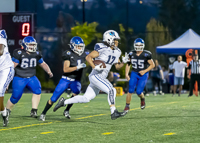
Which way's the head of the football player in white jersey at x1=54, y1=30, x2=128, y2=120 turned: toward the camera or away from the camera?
toward the camera

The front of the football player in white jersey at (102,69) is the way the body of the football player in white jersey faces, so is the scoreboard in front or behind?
behind

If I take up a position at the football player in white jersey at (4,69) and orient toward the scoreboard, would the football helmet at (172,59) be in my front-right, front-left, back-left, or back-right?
front-right

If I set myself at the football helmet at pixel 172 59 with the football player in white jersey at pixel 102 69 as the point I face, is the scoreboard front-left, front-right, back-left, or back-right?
front-right

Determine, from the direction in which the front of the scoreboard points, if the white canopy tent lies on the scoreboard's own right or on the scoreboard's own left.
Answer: on the scoreboard's own left

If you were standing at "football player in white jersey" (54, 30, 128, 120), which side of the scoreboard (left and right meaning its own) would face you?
front

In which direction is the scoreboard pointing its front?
toward the camera

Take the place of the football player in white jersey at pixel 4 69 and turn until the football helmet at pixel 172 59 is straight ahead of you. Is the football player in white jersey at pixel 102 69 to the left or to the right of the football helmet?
right
